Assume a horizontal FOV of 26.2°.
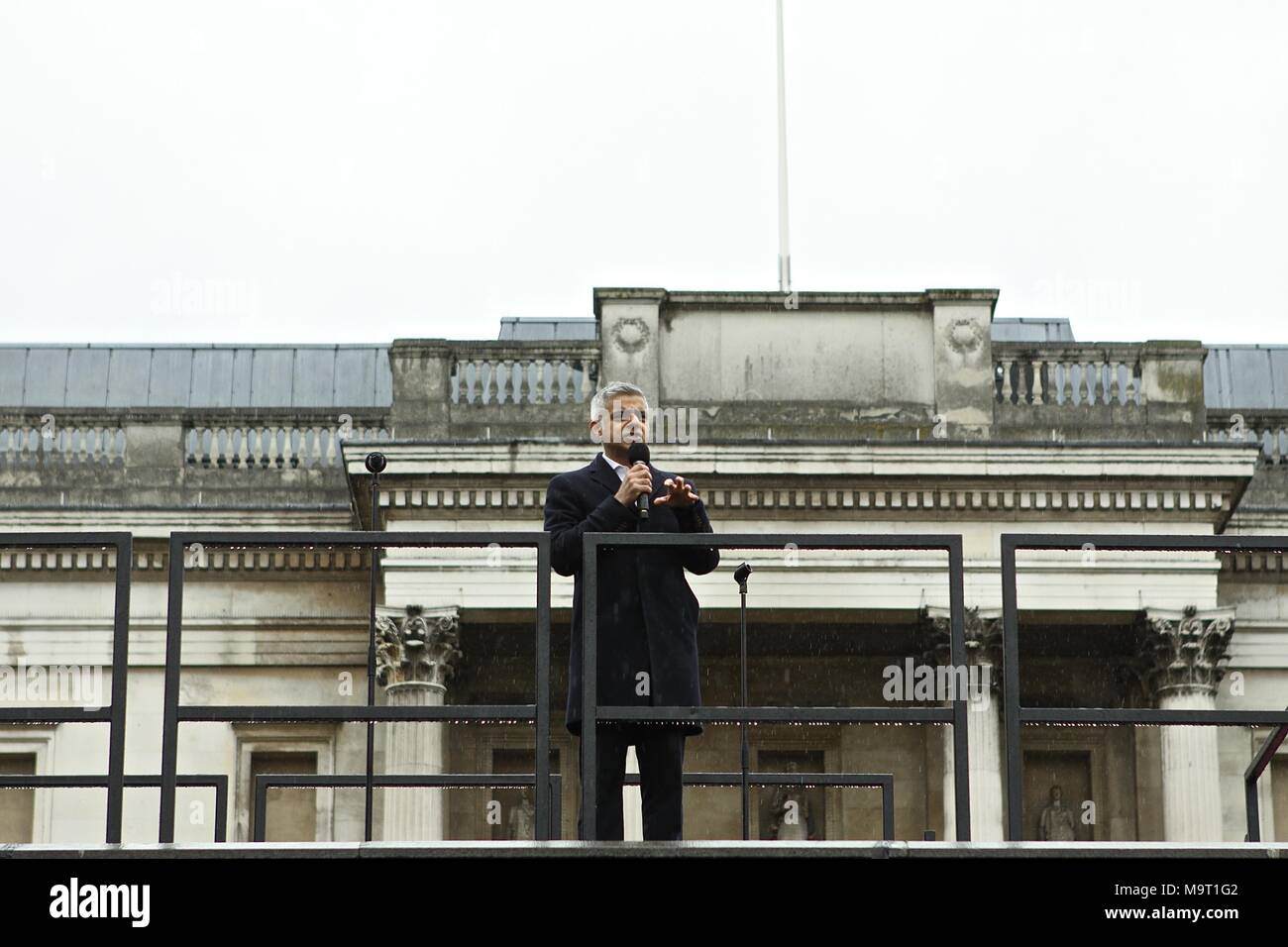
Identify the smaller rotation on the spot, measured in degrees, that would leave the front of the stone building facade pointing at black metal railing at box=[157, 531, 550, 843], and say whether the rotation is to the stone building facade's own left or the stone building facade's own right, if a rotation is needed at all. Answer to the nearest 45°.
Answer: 0° — it already faces it

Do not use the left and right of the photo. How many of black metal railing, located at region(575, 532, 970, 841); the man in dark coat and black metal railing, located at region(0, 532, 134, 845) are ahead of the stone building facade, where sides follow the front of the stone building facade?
3

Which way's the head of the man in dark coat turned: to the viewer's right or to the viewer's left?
to the viewer's right

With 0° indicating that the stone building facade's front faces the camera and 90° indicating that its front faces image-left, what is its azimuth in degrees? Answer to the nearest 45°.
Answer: approximately 0°

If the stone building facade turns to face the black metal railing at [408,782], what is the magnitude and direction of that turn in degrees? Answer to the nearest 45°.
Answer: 0° — it already faces it

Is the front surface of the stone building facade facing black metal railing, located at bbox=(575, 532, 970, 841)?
yes

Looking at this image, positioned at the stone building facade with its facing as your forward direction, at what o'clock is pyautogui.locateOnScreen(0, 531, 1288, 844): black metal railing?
The black metal railing is roughly at 12 o'clock from the stone building facade.

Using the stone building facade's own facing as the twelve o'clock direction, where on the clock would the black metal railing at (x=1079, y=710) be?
The black metal railing is roughly at 12 o'clock from the stone building facade.
